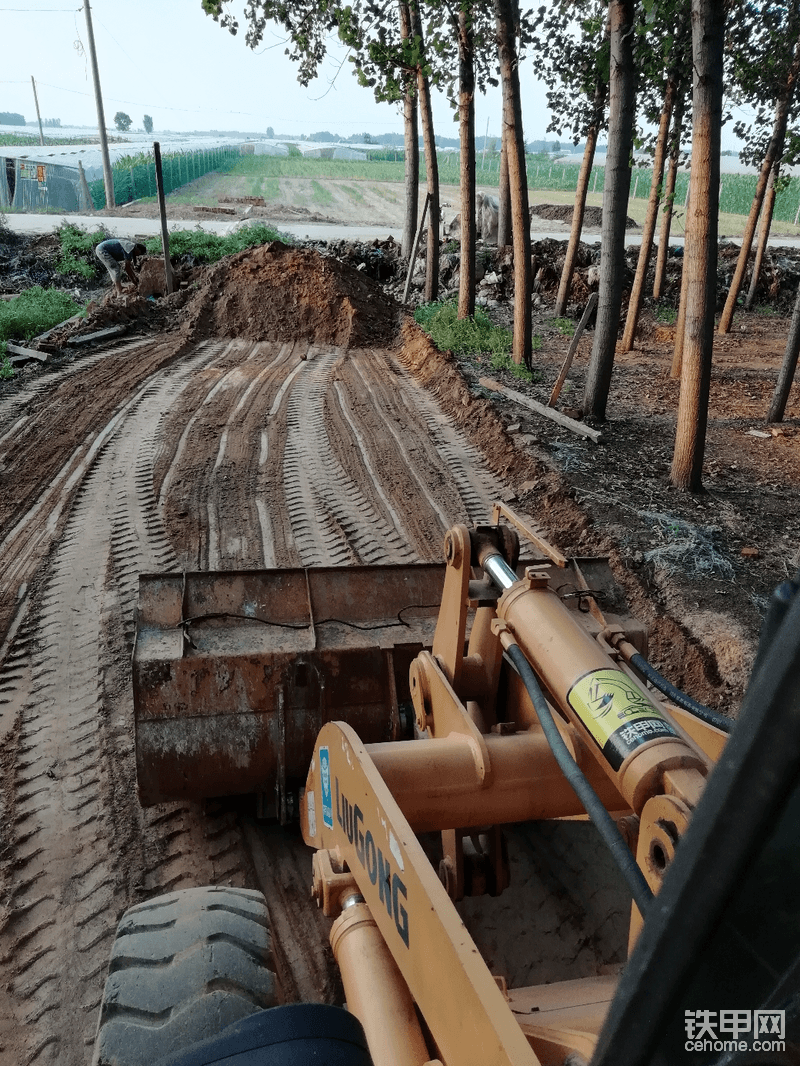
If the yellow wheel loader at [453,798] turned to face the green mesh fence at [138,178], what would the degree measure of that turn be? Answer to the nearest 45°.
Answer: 0° — it already faces it

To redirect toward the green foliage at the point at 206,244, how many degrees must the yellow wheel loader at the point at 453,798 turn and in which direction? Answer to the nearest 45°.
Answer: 0° — it already faces it

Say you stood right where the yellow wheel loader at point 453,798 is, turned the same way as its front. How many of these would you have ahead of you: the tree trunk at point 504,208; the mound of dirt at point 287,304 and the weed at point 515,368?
3

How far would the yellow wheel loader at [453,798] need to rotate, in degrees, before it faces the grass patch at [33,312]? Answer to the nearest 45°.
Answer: approximately 45° to its left

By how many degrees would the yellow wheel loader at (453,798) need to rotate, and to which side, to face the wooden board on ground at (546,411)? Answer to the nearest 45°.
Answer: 0° — it already faces it

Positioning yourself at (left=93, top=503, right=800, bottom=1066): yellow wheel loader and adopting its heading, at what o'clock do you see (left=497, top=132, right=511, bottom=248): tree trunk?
The tree trunk is roughly at 12 o'clock from the yellow wheel loader.

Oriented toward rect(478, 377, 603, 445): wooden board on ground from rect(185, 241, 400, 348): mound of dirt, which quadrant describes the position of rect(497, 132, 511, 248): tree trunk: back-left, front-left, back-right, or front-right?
back-left

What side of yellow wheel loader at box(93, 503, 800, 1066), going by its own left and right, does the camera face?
back

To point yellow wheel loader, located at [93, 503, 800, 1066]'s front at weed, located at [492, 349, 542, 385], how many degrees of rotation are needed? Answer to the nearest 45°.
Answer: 0° — it already faces it

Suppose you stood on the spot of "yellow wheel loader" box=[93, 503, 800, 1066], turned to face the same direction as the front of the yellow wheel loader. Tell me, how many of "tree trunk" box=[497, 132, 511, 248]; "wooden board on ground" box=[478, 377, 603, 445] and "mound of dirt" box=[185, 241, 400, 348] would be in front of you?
3
